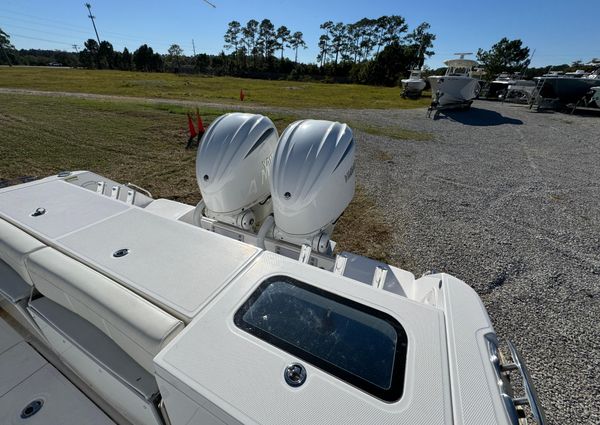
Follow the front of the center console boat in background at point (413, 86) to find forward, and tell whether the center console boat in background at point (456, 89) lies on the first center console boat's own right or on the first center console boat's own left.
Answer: on the first center console boat's own left

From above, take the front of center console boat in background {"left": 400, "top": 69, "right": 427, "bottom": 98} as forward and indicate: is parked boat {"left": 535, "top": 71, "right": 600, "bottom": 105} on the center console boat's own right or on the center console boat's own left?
on the center console boat's own left

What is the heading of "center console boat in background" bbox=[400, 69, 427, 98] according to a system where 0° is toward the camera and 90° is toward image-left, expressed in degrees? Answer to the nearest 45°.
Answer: approximately 45°

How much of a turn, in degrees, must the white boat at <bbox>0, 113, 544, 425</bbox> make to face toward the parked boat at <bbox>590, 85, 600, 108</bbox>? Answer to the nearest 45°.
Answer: approximately 180°

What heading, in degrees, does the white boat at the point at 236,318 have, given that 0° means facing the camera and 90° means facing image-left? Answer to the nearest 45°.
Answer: approximately 45°

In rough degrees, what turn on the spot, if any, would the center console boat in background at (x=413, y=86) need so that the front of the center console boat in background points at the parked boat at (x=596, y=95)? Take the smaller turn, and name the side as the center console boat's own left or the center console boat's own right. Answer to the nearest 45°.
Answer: approximately 90° to the center console boat's own left

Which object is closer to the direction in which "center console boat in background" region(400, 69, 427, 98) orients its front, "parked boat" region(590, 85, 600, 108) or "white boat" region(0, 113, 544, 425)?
the white boat

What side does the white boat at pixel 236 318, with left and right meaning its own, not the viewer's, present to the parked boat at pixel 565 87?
back

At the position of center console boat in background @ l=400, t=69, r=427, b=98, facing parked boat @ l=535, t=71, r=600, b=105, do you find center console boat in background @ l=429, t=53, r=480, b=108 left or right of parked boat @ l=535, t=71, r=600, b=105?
right

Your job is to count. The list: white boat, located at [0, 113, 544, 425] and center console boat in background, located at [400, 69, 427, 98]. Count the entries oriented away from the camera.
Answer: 0

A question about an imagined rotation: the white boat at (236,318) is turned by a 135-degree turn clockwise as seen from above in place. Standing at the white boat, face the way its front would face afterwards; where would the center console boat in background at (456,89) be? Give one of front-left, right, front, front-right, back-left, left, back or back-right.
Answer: front-right

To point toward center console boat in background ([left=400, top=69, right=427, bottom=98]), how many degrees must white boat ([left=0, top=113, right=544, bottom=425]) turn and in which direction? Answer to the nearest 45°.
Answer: approximately 180°

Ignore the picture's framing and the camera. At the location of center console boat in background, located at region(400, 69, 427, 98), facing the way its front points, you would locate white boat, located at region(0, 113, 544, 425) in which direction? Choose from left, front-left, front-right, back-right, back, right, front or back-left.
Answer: front-left

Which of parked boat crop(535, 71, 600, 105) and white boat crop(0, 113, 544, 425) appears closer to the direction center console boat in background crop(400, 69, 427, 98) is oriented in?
the white boat
